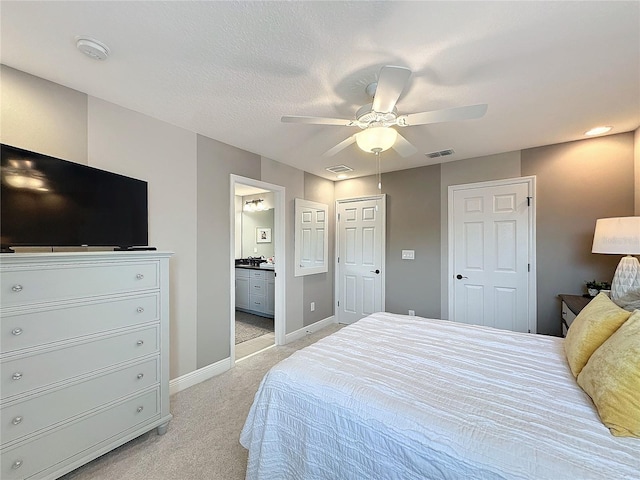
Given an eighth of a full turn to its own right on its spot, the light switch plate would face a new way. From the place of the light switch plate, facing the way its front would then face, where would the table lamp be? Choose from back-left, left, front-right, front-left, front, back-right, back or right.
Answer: left

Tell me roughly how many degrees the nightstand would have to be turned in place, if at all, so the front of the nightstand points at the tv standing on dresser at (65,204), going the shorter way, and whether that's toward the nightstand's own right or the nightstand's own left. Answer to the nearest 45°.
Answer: approximately 45° to the nightstand's own left

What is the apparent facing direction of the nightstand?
to the viewer's left

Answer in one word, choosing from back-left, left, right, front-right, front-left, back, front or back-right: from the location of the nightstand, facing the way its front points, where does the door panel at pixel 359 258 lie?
front

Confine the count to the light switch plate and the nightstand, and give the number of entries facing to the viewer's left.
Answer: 1

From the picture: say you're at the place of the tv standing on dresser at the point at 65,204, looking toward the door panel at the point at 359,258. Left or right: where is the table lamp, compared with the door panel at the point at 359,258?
right

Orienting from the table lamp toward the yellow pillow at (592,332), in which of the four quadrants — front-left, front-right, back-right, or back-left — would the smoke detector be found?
front-right

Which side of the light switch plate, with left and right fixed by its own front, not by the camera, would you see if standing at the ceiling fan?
front

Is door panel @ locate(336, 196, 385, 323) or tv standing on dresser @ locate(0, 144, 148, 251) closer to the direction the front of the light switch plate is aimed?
the tv standing on dresser

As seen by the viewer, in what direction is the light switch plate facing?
toward the camera

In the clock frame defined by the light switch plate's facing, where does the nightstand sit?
The nightstand is roughly at 10 o'clock from the light switch plate.
